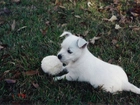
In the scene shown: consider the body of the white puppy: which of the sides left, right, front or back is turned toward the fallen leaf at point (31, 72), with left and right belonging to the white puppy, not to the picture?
front

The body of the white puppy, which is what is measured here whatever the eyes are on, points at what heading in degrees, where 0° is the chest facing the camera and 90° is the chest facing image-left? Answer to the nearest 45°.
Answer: approximately 90°
